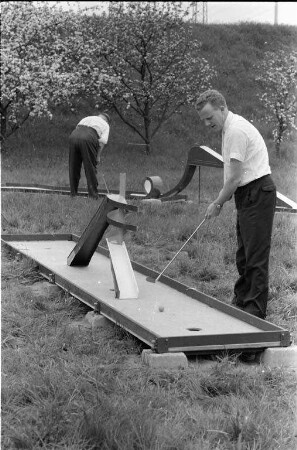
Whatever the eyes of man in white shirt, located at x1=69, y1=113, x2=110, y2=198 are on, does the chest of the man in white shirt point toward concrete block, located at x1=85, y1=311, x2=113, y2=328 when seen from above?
no

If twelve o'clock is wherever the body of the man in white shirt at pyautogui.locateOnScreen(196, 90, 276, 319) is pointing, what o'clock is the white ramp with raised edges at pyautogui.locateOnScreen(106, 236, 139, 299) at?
The white ramp with raised edges is roughly at 12 o'clock from the man in white shirt.

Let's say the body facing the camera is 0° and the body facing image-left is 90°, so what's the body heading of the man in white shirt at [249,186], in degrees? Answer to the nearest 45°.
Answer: approximately 90°

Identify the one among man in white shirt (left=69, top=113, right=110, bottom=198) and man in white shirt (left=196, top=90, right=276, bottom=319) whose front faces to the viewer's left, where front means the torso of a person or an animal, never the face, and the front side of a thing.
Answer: man in white shirt (left=196, top=90, right=276, bottom=319)

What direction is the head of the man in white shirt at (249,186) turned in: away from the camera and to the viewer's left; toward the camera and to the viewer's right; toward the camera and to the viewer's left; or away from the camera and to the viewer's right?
toward the camera and to the viewer's left

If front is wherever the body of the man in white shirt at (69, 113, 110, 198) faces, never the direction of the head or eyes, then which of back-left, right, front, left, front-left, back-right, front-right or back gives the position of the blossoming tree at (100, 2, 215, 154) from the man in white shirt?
front-left

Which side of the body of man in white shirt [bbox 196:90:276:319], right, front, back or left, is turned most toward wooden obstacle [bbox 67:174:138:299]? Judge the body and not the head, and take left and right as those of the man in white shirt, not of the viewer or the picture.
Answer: front

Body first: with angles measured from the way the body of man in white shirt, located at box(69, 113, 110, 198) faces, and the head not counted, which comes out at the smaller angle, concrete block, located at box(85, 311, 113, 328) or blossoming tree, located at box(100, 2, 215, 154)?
the blossoming tree

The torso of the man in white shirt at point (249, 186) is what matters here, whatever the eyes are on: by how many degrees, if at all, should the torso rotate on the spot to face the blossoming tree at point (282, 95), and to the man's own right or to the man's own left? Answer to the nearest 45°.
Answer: approximately 90° to the man's own right

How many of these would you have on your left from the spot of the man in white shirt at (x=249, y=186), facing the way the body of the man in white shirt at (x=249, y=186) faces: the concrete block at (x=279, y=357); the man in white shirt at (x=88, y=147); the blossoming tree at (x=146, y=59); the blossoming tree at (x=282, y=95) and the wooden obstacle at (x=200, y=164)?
1

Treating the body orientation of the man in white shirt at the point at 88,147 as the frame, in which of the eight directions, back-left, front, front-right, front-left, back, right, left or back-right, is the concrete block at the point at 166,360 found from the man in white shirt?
back-right

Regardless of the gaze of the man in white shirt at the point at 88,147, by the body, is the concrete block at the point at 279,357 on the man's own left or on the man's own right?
on the man's own right

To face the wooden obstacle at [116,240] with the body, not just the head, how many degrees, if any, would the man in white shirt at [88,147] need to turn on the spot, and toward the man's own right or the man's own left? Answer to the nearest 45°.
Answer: approximately 135° to the man's own right

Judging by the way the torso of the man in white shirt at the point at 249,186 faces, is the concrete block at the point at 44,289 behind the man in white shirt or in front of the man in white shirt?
in front

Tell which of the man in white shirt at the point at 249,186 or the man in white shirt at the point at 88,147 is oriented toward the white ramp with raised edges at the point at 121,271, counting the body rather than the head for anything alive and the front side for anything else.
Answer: the man in white shirt at the point at 249,186

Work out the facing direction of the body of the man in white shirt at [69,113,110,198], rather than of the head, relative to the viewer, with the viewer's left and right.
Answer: facing away from the viewer and to the right of the viewer

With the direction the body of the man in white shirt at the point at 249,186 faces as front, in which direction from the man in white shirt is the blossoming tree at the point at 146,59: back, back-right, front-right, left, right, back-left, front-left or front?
right
